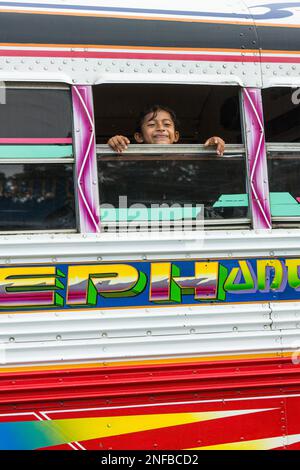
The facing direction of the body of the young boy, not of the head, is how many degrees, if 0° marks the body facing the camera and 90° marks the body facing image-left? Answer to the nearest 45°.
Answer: approximately 0°
